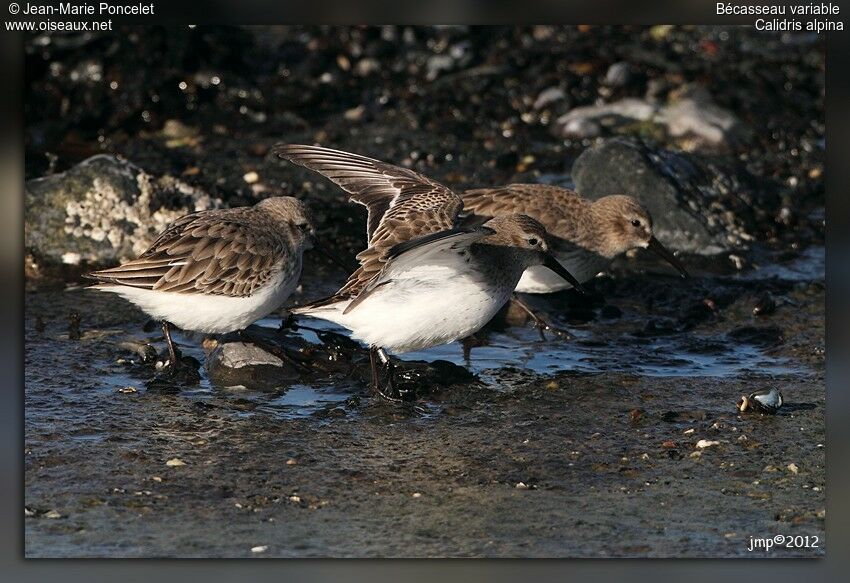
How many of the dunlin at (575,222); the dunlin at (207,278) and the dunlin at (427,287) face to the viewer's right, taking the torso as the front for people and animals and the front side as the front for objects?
3

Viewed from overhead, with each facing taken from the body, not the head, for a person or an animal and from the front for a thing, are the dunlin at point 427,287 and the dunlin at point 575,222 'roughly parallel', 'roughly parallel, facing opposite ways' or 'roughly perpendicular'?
roughly parallel

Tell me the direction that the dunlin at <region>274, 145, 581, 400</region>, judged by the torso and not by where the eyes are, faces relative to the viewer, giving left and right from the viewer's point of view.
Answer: facing to the right of the viewer

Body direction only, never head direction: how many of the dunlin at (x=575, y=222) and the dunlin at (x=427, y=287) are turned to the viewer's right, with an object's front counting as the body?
2

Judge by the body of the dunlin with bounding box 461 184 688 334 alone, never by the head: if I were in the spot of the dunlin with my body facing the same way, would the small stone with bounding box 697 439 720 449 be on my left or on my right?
on my right

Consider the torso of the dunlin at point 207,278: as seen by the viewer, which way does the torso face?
to the viewer's right

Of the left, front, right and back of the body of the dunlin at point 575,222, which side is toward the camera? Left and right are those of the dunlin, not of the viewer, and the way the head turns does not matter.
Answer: right

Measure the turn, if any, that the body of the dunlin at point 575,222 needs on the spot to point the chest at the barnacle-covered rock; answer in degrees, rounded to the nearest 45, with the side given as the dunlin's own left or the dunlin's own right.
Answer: approximately 180°

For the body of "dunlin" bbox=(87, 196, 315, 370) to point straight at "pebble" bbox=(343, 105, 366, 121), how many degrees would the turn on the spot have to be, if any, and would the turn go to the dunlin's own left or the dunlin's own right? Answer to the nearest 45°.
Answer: approximately 90° to the dunlin's own left

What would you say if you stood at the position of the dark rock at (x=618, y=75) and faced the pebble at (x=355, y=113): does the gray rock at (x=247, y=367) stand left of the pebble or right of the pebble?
left

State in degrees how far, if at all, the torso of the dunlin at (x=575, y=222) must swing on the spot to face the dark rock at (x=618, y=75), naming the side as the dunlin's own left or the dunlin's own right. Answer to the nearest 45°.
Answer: approximately 90° to the dunlin's own left

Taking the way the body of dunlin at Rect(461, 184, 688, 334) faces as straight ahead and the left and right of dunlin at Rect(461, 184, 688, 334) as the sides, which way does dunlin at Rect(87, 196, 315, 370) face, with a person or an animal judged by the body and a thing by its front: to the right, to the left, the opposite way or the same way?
the same way

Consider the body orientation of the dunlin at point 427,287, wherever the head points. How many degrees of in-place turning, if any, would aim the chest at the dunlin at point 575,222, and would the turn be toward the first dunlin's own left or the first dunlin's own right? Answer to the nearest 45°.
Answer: approximately 45° to the first dunlin's own left

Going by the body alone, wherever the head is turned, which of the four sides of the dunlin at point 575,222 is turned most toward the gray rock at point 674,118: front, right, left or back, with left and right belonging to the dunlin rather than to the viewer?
left

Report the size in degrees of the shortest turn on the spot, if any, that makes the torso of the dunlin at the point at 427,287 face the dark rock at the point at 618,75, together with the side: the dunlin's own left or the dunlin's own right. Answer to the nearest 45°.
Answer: approximately 90° to the dunlin's own left

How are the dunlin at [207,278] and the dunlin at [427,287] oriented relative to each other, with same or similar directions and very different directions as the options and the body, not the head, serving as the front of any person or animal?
same or similar directions
